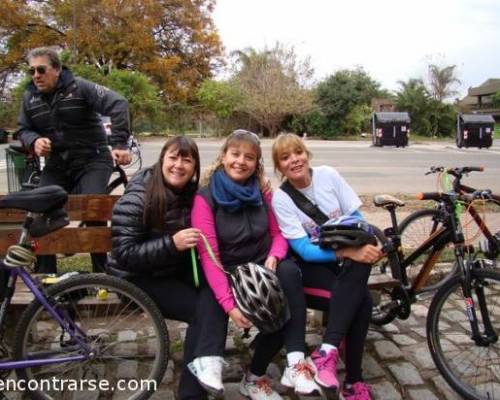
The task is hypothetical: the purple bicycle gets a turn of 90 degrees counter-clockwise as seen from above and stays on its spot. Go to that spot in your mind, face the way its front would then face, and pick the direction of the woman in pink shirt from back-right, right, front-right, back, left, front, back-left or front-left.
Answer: left

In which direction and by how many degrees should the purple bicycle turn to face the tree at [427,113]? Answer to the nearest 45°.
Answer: approximately 135° to its right

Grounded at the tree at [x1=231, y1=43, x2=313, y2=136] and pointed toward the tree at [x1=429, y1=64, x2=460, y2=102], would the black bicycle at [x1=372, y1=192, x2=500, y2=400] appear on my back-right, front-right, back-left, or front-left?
back-right

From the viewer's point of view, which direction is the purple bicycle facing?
to the viewer's left

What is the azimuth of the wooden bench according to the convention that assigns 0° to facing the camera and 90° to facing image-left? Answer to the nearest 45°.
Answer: approximately 0°

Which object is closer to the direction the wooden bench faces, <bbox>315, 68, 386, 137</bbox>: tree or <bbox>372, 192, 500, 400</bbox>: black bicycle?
the black bicycle

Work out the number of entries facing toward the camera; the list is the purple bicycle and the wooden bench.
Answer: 1

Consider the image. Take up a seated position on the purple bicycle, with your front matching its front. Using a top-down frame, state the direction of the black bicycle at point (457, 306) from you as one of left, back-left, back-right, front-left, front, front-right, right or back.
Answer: back

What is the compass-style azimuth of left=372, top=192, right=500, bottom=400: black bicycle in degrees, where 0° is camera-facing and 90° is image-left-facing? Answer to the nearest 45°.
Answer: approximately 315°

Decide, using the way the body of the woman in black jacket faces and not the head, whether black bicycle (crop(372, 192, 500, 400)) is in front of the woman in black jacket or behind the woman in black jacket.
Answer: in front

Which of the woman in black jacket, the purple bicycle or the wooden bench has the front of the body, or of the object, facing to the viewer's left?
the purple bicycle

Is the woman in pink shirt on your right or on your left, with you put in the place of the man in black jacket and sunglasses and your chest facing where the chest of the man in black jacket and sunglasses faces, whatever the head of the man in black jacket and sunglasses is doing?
on your left

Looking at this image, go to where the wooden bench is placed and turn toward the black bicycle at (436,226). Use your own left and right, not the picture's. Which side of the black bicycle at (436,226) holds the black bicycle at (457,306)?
right
